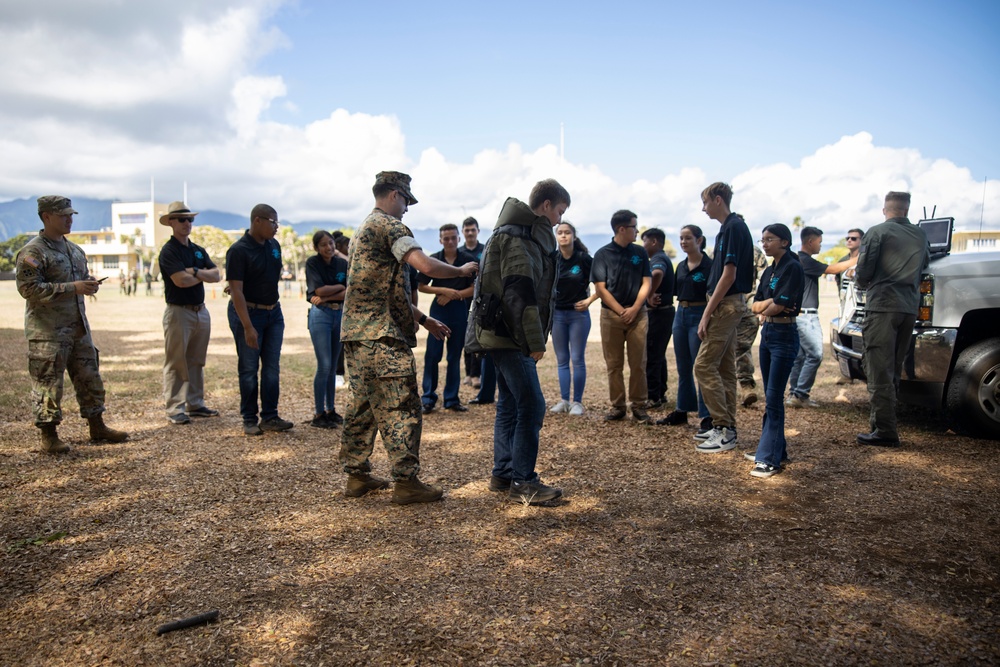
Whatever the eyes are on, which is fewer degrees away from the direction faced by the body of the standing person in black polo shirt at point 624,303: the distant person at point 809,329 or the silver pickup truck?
the silver pickup truck

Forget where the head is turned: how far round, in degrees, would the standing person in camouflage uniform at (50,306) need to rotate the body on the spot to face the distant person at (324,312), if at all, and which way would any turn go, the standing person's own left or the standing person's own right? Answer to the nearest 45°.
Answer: approximately 45° to the standing person's own left

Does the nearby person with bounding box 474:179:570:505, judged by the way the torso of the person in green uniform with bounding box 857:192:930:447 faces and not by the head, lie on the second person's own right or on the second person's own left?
on the second person's own left

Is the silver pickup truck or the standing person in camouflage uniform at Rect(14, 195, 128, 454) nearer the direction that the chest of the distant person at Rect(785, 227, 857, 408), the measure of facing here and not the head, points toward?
the silver pickup truck

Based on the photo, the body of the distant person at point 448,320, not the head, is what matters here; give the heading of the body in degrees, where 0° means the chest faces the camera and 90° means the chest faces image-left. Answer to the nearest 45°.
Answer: approximately 0°

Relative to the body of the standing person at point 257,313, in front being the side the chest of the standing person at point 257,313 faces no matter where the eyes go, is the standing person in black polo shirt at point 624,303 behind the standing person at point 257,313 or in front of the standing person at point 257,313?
in front

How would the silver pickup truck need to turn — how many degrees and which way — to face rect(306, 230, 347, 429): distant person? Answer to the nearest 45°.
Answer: approximately 45° to its right
